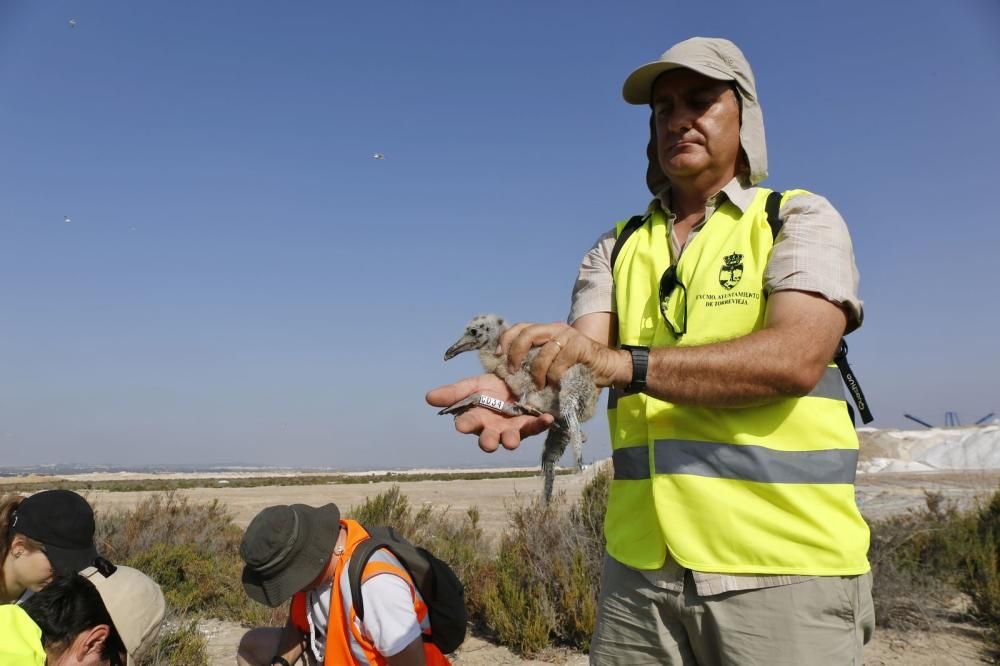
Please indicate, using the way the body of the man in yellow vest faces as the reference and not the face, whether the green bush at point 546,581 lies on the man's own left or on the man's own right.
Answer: on the man's own right

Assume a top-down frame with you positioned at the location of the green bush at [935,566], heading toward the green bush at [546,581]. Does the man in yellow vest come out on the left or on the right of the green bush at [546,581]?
left

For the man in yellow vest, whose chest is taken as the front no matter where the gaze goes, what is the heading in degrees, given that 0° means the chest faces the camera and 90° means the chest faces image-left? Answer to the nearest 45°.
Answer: approximately 45°

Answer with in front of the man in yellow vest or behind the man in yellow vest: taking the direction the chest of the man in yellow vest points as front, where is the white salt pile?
behind

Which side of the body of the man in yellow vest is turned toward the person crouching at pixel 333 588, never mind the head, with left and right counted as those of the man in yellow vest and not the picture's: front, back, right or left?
right
